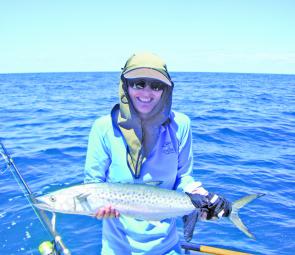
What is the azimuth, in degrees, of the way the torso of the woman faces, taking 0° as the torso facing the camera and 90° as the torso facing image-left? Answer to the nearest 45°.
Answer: approximately 0°

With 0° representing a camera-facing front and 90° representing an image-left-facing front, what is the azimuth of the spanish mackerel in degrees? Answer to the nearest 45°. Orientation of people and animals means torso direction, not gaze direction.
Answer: approximately 90°
